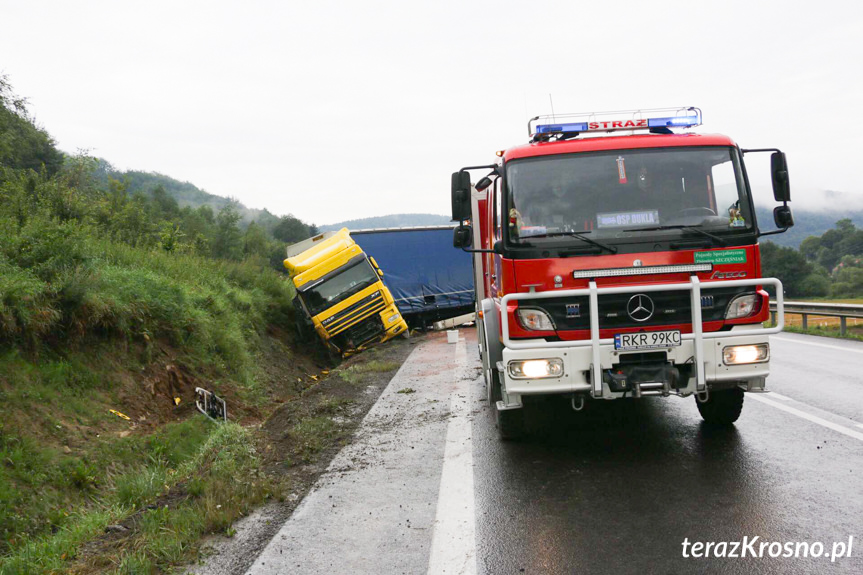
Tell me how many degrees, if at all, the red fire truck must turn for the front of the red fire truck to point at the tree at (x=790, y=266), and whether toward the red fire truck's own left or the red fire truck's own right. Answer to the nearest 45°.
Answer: approximately 180°

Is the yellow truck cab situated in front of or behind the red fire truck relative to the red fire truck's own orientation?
behind

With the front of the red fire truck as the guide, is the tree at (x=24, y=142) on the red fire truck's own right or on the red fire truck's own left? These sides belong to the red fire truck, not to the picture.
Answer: on the red fire truck's own right

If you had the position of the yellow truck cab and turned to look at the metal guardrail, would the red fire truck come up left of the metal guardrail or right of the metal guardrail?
right

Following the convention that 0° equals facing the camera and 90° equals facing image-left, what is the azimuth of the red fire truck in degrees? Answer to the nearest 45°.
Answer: approximately 0°

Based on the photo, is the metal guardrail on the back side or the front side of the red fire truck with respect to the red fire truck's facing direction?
on the back side
